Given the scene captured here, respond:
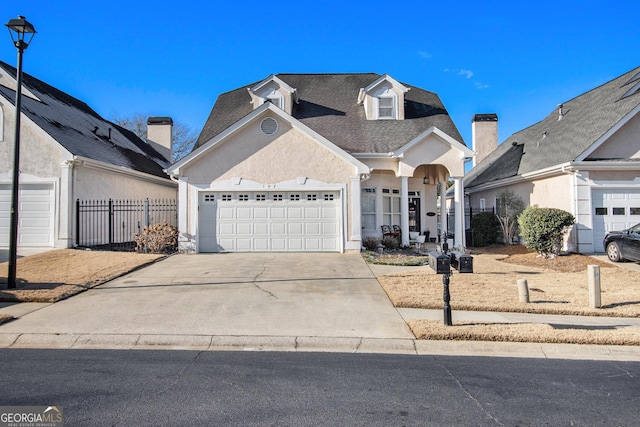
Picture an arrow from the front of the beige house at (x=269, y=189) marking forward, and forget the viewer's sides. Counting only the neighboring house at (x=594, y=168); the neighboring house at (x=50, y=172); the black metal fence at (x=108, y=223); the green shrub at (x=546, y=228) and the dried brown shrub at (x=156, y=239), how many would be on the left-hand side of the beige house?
2

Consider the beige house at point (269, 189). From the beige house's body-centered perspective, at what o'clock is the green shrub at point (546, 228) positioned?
The green shrub is roughly at 9 o'clock from the beige house.

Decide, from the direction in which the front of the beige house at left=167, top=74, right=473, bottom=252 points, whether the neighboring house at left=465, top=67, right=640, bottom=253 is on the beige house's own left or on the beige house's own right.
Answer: on the beige house's own left

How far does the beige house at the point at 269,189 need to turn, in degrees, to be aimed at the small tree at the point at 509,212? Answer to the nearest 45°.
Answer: approximately 90° to its left

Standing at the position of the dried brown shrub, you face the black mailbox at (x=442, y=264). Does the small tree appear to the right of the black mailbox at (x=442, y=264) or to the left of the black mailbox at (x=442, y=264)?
left

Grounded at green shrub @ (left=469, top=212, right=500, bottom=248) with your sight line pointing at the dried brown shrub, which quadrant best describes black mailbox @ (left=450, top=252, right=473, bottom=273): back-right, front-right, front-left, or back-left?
front-left

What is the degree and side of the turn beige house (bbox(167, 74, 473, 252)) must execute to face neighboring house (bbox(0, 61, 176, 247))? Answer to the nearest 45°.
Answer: approximately 90° to its right

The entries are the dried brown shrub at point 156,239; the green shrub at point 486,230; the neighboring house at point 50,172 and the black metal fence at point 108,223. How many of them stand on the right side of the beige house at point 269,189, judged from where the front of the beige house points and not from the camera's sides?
3

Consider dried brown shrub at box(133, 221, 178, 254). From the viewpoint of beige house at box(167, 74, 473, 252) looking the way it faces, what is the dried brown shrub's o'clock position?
The dried brown shrub is roughly at 3 o'clock from the beige house.

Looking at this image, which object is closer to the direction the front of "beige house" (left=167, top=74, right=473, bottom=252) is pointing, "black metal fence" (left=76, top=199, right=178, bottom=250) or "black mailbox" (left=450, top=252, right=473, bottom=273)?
the black mailbox

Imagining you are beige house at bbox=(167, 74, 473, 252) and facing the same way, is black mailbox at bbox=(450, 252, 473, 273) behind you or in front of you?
in front

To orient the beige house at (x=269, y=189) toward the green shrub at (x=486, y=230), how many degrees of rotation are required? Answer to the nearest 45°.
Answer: approximately 90° to its left

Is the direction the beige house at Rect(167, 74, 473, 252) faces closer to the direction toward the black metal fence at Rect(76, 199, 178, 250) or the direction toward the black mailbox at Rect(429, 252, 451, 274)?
the black mailbox

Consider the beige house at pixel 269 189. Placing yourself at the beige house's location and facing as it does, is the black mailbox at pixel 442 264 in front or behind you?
in front

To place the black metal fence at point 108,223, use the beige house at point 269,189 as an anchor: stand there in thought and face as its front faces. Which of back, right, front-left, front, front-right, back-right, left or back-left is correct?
right

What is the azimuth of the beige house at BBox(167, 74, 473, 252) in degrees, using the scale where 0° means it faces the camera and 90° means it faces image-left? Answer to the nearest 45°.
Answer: approximately 0°
